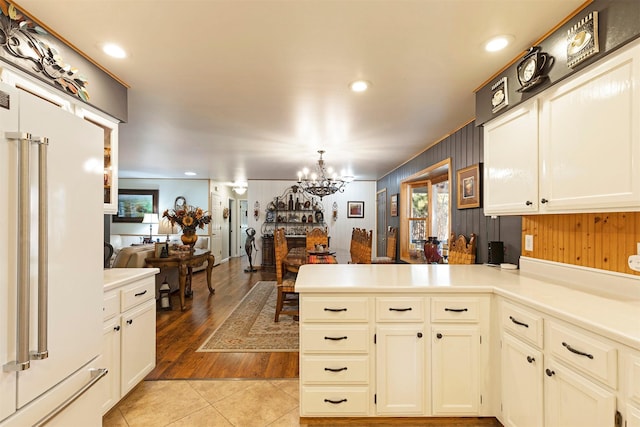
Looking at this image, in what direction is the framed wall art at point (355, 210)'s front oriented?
toward the camera

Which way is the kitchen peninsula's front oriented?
toward the camera

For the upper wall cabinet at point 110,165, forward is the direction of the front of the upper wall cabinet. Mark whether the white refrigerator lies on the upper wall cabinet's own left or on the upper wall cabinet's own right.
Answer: on the upper wall cabinet's own right

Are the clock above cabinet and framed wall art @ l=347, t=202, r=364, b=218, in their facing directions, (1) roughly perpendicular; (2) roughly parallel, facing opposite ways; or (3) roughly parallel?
roughly perpendicular

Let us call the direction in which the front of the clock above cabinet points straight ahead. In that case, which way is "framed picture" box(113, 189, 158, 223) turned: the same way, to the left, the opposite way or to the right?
to the left

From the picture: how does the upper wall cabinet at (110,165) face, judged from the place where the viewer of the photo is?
facing the viewer and to the right of the viewer

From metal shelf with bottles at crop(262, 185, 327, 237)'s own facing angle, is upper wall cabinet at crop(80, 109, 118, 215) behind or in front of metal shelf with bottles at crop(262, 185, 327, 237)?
in front
